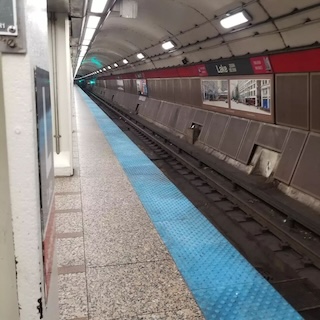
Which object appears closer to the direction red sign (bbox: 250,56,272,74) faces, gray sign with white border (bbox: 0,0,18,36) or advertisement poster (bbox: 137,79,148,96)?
the gray sign with white border

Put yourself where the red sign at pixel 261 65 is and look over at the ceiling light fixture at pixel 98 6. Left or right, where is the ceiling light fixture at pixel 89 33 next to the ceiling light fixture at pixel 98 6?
right

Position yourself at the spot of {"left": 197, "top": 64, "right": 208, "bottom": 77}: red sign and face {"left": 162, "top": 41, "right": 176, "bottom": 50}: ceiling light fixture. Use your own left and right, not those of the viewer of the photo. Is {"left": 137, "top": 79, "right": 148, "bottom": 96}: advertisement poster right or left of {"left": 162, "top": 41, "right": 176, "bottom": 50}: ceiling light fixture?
right

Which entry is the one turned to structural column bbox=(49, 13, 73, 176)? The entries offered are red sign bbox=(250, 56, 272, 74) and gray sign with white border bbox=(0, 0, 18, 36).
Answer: the red sign

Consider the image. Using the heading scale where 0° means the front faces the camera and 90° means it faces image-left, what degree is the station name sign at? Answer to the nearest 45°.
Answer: approximately 45°

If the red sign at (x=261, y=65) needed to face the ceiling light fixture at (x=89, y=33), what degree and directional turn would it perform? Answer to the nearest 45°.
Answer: approximately 45° to its right

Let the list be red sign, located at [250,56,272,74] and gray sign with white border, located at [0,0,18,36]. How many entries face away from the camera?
0

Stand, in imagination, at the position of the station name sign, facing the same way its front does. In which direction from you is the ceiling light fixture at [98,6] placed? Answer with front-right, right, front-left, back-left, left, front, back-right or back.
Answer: front

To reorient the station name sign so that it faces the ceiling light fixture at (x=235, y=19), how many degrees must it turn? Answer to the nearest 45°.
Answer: approximately 45° to its left

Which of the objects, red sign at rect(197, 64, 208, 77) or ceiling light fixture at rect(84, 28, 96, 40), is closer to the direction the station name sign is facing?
the ceiling light fixture
